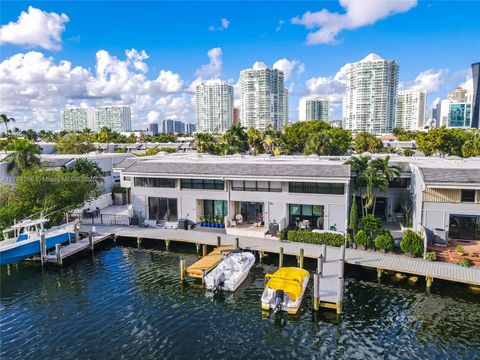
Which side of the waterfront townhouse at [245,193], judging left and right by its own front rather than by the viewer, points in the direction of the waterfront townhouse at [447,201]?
left

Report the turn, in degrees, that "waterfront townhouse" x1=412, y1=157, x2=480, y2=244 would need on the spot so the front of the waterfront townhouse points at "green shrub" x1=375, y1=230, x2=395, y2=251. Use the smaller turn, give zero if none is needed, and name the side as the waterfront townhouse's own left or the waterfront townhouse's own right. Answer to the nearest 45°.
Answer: approximately 45° to the waterfront townhouse's own right

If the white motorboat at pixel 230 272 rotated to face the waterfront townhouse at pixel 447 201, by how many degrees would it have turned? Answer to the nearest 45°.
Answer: approximately 45° to its right

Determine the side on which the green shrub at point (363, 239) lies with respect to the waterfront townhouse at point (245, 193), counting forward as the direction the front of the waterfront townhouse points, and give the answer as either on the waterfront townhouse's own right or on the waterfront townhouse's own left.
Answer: on the waterfront townhouse's own left

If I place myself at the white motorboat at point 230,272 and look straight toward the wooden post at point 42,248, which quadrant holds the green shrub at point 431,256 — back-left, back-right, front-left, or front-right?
back-right

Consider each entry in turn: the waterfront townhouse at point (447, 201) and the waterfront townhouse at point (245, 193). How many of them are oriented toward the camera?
2

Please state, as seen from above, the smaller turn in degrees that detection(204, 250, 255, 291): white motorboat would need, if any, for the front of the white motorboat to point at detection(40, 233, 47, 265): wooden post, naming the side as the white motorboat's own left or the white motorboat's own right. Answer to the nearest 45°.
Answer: approximately 135° to the white motorboat's own left

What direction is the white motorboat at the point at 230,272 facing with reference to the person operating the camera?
facing away from the viewer and to the right of the viewer

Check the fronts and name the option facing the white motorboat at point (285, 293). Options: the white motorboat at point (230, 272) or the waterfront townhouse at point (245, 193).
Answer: the waterfront townhouse

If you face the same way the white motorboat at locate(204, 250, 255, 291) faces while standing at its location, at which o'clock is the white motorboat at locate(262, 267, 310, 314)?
the white motorboat at locate(262, 267, 310, 314) is roughly at 3 o'clock from the white motorboat at locate(204, 250, 255, 291).

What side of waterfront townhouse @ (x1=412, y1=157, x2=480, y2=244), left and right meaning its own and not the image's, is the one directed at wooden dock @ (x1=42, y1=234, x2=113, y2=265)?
right

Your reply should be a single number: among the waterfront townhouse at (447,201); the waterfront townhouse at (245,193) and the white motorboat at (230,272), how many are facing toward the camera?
2

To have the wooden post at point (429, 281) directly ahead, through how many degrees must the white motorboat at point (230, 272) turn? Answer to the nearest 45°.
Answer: approximately 45° to its right
